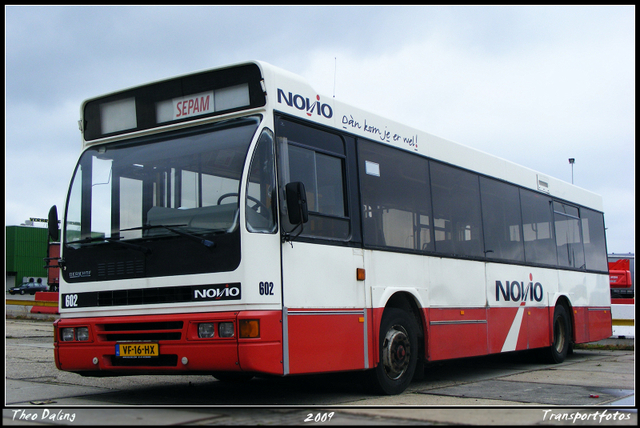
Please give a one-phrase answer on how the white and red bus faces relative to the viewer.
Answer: facing the viewer and to the left of the viewer
